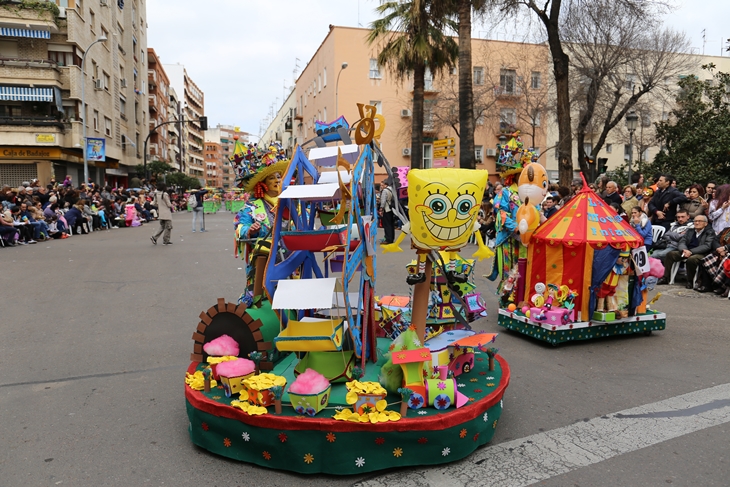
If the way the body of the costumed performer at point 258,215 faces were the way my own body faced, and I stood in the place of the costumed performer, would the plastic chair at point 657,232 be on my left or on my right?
on my left

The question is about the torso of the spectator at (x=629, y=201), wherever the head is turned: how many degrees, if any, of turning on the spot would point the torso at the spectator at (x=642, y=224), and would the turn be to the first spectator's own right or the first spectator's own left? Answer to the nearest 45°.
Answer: approximately 45° to the first spectator's own left

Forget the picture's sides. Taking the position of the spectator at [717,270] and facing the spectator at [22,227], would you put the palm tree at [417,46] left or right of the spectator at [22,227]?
right

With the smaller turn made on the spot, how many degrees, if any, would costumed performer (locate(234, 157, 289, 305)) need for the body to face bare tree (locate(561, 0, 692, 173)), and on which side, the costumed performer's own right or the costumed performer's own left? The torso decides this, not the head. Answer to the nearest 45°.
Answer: approximately 90° to the costumed performer's own left

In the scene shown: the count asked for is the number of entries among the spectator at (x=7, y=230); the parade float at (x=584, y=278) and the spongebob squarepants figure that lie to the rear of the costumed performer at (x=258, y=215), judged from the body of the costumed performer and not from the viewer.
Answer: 1

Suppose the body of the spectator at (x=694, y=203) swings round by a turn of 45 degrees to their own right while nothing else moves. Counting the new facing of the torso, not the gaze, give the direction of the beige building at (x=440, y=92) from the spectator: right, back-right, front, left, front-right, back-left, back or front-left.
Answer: front-right

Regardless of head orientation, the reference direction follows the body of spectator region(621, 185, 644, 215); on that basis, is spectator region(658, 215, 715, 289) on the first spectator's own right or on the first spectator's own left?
on the first spectator's own left

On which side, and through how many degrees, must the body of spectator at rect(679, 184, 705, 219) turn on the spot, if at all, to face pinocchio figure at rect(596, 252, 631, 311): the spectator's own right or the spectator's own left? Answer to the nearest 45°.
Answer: approximately 45° to the spectator's own left

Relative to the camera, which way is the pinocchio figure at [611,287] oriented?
toward the camera

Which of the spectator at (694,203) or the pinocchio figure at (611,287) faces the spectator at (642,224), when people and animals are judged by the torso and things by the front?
the spectator at (694,203)

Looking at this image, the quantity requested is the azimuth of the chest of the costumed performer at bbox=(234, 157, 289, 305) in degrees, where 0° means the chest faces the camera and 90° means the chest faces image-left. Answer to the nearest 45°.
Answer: approximately 315°

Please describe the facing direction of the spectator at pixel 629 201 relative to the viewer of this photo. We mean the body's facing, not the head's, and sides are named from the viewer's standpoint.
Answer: facing the viewer and to the left of the viewer

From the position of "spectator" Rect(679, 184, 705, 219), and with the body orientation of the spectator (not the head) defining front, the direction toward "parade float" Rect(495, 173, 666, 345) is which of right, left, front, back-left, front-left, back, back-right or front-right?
front-left

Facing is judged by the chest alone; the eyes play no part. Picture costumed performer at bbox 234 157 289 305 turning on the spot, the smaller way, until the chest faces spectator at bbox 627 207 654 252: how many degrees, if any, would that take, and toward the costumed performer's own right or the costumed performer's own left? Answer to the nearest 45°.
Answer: approximately 90° to the costumed performer's own left
